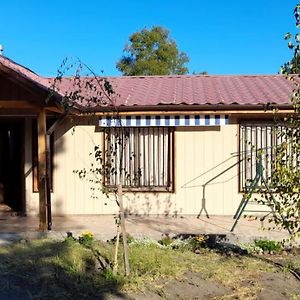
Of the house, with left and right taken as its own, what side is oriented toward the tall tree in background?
back

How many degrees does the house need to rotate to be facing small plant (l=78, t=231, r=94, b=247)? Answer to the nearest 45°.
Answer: approximately 45° to its right

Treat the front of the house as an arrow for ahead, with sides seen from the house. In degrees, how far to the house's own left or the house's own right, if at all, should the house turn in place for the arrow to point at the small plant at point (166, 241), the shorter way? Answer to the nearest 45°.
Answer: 0° — it already faces it

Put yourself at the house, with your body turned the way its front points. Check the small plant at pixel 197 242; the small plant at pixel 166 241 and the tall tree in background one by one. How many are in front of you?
2

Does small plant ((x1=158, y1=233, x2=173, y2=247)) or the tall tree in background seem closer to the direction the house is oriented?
the small plant

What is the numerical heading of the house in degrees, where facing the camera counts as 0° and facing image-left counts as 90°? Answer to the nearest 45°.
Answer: approximately 0°

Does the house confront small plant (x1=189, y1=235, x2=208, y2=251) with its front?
yes
